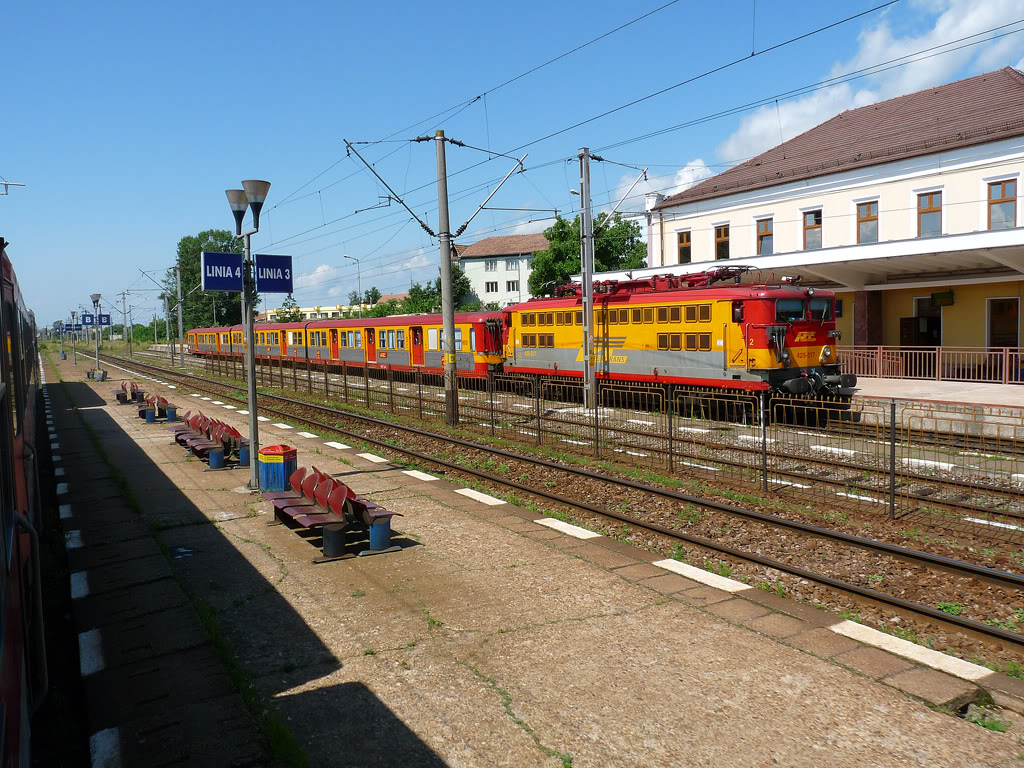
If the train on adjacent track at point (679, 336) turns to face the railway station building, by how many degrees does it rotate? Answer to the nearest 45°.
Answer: approximately 90° to its left

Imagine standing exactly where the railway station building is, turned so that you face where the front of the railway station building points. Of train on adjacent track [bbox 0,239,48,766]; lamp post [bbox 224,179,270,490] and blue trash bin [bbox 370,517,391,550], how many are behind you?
0

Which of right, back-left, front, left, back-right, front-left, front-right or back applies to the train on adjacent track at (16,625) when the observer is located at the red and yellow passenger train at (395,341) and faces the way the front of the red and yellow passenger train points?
front-right

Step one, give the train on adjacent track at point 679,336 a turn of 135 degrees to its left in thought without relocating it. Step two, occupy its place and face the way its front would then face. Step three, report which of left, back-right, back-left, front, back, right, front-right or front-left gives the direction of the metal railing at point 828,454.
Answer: back

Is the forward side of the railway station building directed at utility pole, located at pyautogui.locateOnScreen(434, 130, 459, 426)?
yes

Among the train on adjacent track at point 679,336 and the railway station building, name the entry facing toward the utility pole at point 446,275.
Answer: the railway station building

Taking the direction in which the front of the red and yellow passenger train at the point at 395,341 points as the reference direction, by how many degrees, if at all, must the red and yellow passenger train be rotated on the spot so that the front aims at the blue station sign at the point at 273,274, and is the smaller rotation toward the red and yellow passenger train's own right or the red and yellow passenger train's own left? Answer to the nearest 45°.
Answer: approximately 45° to the red and yellow passenger train's own right

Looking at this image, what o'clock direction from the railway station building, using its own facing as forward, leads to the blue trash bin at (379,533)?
The blue trash bin is roughly at 11 o'clock from the railway station building.

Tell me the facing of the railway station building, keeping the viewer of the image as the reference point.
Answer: facing the viewer and to the left of the viewer

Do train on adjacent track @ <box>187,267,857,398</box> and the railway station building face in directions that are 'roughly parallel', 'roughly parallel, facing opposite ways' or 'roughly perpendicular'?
roughly perpendicular

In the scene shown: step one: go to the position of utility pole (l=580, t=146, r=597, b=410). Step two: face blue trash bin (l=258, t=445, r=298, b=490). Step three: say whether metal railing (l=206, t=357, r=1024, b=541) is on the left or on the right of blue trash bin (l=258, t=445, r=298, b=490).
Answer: left

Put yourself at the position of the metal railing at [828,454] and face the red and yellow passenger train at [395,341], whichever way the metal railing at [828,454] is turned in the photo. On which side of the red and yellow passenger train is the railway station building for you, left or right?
right

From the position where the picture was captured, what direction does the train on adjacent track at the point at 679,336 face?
facing the viewer and to the right of the viewer

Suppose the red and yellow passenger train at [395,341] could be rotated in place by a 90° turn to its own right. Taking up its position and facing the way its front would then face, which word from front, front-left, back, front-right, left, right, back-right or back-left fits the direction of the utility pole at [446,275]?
front-left
